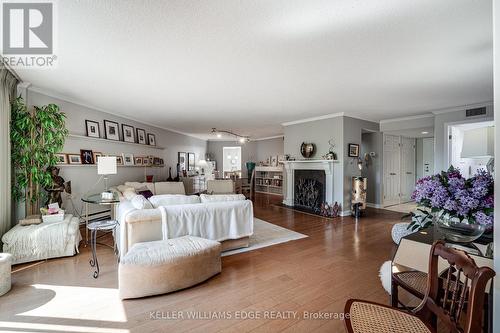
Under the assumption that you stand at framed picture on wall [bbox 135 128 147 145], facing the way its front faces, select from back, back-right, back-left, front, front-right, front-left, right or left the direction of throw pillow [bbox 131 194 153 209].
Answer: front-right

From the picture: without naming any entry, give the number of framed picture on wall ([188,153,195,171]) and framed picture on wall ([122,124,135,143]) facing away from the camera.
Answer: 0

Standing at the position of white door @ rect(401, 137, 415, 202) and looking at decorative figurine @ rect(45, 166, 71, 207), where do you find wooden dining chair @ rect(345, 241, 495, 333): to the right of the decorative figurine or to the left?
left

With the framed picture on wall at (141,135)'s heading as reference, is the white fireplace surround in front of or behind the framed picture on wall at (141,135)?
in front

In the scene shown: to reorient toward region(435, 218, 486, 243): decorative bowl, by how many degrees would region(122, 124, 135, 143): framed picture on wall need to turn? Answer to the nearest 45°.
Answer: approximately 45° to its right

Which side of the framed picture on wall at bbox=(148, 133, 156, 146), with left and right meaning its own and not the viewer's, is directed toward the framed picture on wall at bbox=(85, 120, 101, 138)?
right

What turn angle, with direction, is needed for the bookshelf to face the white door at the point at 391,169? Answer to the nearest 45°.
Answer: approximately 45° to its left

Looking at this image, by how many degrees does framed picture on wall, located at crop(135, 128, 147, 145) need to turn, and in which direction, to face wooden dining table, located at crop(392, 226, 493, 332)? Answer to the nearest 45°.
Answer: approximately 45° to its right

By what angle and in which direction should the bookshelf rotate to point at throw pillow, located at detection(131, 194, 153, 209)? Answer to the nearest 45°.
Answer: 0° — it already faces it

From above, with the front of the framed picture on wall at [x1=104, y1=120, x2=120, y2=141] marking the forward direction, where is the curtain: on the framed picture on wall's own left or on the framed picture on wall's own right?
on the framed picture on wall's own right

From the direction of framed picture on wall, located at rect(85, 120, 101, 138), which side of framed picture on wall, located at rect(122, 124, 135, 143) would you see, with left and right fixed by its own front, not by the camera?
right

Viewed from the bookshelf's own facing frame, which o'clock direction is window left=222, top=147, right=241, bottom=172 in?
The window is roughly at 4 o'clock from the bookshelf.
